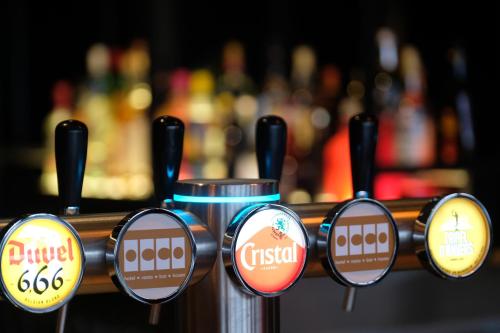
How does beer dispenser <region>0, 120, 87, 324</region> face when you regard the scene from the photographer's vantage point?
facing the viewer and to the right of the viewer

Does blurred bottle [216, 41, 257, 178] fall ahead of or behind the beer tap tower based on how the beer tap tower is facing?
behind

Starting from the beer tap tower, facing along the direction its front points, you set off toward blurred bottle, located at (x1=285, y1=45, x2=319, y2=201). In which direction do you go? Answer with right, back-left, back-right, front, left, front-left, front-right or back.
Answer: back-left

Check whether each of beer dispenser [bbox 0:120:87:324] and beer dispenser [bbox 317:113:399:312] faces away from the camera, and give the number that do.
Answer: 0

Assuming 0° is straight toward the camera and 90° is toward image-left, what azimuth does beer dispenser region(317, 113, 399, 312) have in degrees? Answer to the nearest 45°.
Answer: approximately 315°

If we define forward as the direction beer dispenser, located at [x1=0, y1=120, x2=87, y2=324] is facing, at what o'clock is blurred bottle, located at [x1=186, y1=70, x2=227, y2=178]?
The blurred bottle is roughly at 8 o'clock from the beer dispenser.

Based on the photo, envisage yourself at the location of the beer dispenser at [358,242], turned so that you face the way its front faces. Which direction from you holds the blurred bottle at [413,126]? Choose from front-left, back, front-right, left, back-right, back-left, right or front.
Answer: back-left

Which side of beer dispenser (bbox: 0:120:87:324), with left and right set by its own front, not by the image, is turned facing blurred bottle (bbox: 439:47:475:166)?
left
